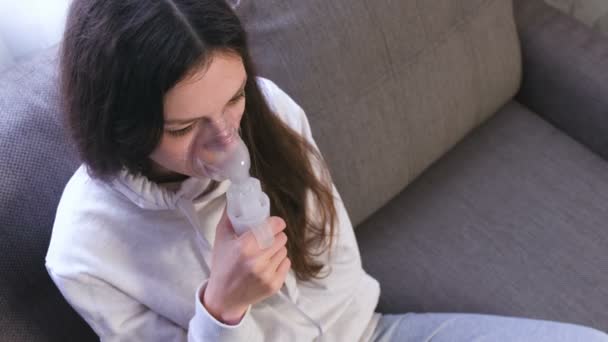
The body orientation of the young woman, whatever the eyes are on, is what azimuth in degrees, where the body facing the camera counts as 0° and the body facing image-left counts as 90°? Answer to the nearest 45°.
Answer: approximately 315°

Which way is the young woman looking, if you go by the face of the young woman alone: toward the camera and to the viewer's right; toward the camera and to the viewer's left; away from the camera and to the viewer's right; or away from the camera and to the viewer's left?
toward the camera and to the viewer's right

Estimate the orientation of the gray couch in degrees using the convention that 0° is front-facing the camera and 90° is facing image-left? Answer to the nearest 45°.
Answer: approximately 315°
